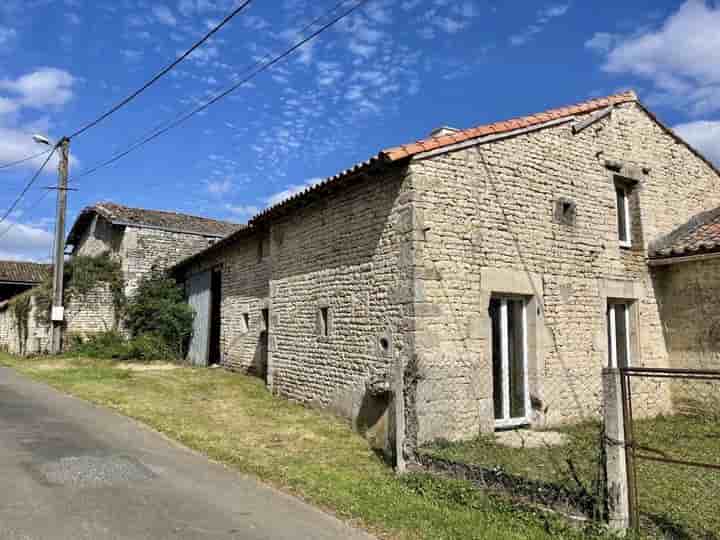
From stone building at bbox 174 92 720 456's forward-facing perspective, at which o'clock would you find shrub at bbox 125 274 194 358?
The shrub is roughly at 6 o'clock from the stone building.

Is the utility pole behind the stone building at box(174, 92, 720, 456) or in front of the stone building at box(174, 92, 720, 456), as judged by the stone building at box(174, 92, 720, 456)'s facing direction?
behind

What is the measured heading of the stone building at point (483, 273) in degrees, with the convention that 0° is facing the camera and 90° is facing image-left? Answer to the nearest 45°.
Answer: approximately 315°

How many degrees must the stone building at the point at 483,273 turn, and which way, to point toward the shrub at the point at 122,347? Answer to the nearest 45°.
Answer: approximately 180°

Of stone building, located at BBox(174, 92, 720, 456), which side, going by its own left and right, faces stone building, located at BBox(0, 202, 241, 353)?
back

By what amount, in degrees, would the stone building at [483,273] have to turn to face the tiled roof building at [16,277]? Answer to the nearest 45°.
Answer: approximately 180°
